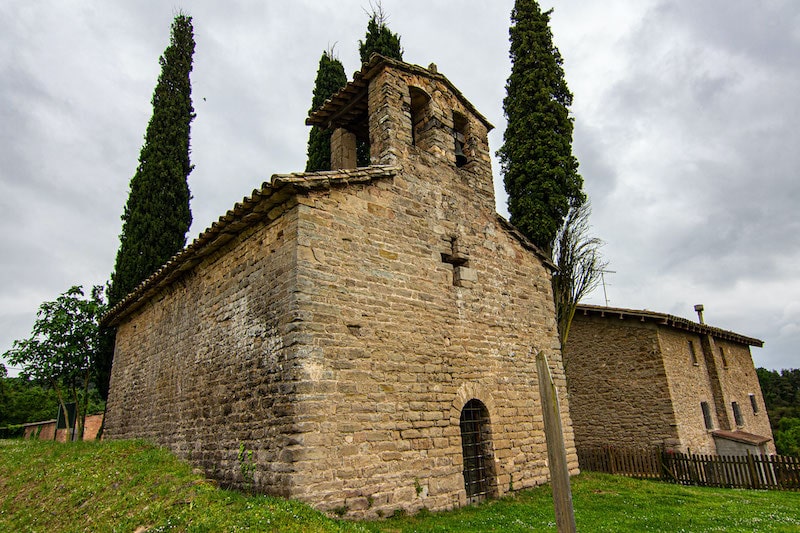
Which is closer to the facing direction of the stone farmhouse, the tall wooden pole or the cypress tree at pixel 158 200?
the tall wooden pole

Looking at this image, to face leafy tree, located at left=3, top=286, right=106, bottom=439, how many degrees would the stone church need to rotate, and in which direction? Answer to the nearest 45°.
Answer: approximately 180°

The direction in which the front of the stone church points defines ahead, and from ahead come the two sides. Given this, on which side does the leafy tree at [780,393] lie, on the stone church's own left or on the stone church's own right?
on the stone church's own left

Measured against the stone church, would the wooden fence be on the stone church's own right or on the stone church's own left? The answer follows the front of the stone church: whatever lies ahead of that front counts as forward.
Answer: on the stone church's own left

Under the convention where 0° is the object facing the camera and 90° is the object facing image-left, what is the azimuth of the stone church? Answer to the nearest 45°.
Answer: approximately 315°

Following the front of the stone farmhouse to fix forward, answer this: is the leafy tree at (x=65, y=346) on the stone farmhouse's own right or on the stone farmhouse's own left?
on the stone farmhouse's own right

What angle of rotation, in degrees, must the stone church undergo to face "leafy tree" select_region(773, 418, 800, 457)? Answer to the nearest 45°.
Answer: approximately 90° to its left

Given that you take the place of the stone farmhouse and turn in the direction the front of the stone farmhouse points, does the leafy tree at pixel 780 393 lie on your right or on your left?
on your left

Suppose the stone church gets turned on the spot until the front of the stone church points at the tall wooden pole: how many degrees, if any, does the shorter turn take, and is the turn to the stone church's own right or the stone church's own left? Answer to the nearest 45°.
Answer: approximately 45° to the stone church's own right

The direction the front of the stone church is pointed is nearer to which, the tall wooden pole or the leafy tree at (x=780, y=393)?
the tall wooden pole
